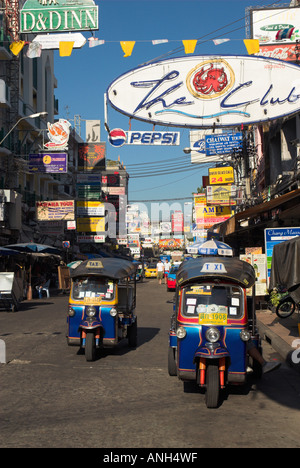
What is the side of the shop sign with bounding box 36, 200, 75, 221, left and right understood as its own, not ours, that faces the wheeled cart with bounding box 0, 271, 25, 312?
front

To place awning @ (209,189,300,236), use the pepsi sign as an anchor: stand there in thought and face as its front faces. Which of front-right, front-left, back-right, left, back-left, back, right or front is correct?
left

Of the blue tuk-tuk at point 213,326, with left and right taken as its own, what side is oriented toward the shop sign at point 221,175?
back

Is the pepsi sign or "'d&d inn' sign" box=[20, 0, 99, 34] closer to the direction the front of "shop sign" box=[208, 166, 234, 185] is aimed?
the pepsi sign

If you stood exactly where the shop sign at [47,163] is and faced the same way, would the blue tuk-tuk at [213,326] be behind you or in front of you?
in front

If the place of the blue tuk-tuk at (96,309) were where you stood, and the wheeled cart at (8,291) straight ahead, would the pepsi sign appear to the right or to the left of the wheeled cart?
right

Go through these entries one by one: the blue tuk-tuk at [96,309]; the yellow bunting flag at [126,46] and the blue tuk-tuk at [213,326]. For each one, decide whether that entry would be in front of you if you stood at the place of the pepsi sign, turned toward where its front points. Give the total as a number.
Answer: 3

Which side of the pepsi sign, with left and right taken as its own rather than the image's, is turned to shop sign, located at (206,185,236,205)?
back
